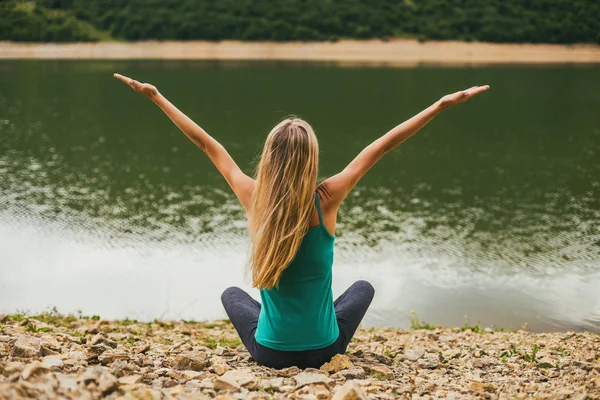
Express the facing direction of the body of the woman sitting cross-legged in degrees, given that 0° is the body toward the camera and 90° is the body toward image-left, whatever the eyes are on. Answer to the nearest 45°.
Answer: approximately 180°

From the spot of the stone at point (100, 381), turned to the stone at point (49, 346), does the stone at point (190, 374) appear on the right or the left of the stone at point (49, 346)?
right

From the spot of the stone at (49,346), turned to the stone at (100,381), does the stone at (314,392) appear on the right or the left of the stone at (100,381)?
left

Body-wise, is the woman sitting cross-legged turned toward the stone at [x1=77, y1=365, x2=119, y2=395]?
no

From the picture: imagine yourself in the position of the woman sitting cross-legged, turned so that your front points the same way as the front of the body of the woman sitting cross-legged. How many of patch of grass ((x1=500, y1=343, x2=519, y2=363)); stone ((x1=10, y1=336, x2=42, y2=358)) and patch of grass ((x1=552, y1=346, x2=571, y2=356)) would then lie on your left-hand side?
1

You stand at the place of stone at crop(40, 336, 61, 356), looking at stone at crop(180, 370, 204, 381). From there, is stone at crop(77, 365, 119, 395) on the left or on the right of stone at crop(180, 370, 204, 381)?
right

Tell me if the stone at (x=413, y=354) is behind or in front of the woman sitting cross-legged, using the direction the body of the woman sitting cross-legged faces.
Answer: in front

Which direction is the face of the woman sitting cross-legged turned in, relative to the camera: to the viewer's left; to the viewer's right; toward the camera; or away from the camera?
away from the camera

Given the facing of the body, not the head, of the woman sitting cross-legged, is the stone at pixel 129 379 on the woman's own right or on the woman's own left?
on the woman's own left

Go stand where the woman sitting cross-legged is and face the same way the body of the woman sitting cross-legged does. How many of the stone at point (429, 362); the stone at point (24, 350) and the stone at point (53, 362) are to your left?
2

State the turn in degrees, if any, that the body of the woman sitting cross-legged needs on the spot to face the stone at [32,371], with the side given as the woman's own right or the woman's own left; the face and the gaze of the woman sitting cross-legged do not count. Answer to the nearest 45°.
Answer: approximately 135° to the woman's own left

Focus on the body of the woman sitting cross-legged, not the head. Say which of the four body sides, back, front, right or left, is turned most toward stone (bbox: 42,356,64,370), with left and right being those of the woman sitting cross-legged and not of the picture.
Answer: left
